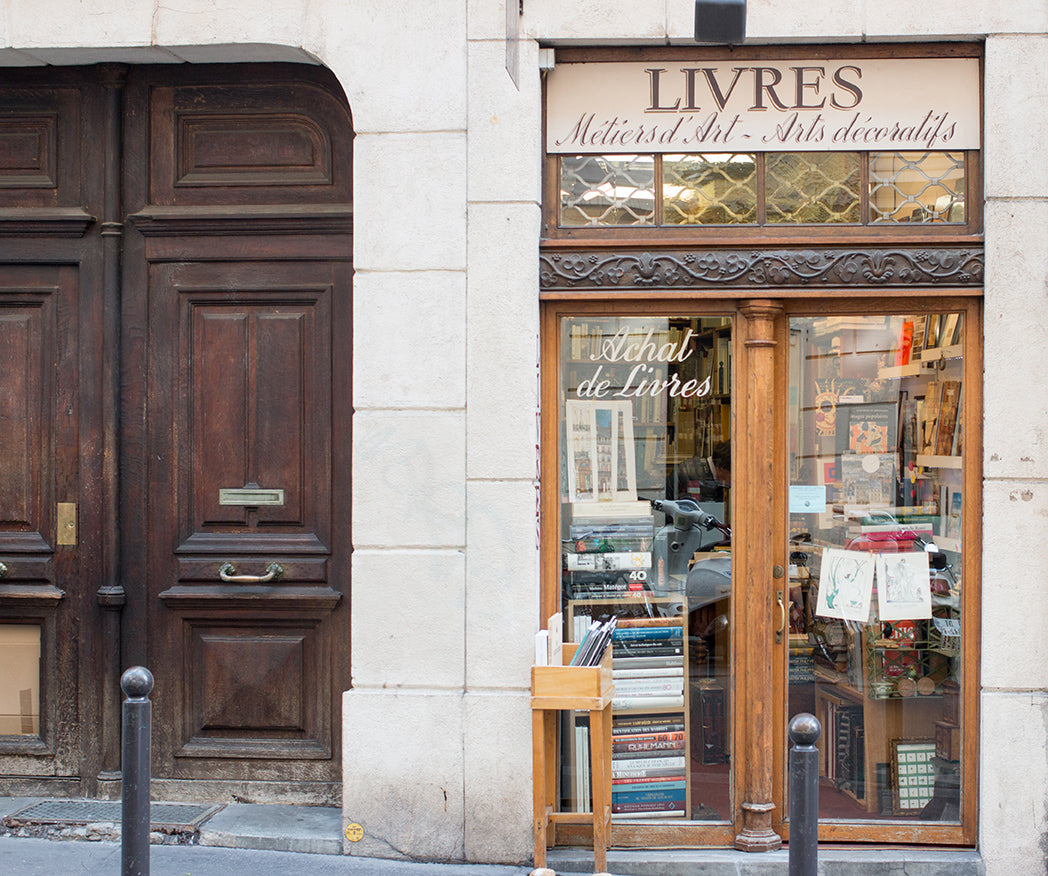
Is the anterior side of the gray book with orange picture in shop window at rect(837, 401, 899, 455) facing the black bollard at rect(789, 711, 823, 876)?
yes

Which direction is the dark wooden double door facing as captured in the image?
toward the camera

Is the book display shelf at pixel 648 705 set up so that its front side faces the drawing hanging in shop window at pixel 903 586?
no

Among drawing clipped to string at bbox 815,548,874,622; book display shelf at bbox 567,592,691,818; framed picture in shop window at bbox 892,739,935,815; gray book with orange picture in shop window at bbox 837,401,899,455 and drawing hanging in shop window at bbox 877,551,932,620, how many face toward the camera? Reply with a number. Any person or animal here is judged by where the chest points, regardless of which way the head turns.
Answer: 5

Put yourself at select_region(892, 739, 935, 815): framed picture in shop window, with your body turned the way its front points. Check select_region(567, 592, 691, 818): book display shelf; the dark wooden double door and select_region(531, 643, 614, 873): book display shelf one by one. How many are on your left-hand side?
0

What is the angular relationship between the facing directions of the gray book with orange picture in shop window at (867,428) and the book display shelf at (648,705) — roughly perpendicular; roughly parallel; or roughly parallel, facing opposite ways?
roughly parallel

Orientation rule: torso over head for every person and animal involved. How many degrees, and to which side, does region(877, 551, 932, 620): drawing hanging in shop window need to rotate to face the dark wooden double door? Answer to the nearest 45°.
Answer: approximately 90° to its right

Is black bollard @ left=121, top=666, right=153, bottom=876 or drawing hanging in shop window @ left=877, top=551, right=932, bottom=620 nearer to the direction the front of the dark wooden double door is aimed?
the black bollard

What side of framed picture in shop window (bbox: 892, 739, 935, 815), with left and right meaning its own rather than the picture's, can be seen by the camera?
front

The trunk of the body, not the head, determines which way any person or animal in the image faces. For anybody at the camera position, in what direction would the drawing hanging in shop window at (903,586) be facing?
facing the viewer

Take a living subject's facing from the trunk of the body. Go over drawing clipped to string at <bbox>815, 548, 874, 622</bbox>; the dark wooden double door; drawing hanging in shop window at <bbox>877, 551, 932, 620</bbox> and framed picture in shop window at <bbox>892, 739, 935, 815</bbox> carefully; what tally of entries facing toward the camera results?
4

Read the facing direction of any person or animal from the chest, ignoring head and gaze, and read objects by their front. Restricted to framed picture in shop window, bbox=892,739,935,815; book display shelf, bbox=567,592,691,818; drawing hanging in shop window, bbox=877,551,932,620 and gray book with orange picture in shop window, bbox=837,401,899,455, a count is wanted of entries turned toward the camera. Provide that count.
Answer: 4

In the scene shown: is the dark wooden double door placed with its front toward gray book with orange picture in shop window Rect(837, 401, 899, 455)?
no

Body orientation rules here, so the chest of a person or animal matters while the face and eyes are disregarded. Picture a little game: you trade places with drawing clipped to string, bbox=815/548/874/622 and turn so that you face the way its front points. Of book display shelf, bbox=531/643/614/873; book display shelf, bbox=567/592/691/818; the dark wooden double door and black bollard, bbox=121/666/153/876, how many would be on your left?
0

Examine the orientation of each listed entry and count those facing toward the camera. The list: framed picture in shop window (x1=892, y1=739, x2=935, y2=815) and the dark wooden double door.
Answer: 2

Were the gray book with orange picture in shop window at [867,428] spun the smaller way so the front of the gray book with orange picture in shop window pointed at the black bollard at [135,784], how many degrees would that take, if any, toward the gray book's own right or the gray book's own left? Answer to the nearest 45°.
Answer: approximately 45° to the gray book's own right

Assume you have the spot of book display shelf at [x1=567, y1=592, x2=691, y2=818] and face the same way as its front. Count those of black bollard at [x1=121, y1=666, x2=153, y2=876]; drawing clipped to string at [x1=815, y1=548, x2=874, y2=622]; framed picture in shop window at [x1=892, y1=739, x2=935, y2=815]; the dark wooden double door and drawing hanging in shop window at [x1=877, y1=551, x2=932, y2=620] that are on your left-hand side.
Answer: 3
